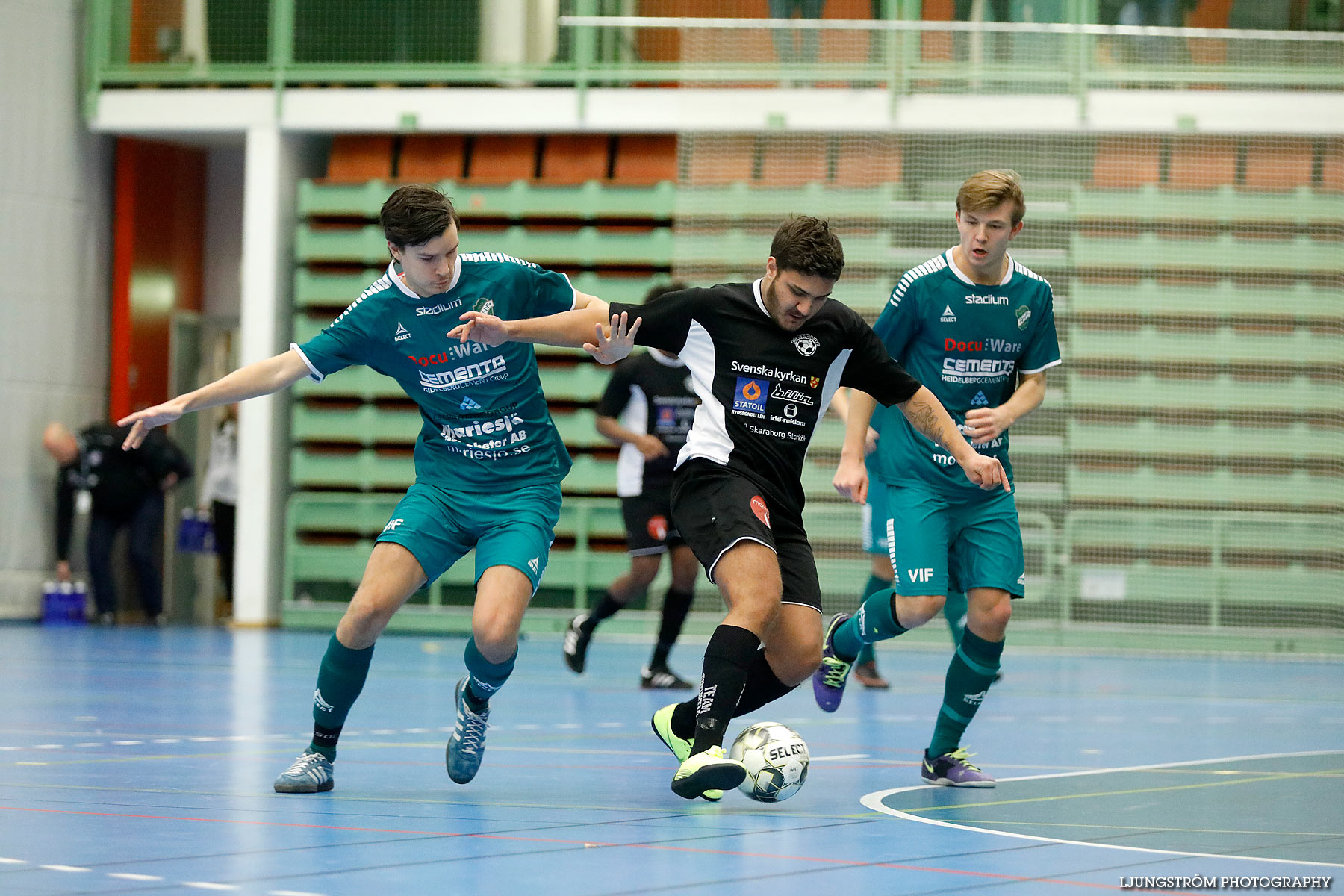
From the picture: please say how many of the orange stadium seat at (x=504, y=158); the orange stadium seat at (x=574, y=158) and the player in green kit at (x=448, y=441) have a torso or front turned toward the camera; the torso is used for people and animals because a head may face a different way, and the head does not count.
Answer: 3

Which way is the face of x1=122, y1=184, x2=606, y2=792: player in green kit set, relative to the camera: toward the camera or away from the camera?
toward the camera

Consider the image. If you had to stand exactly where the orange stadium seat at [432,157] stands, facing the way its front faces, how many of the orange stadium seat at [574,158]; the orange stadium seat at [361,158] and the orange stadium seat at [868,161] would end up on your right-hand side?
1

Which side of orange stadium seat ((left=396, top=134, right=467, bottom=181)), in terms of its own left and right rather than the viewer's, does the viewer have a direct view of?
front

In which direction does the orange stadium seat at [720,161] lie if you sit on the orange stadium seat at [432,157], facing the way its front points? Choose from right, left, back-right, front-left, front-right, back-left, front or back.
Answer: front-left

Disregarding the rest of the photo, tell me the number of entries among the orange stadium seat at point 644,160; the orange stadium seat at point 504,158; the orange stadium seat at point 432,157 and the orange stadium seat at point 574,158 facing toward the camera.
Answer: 4

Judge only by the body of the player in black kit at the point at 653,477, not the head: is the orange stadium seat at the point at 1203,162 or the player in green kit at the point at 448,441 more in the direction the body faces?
the player in green kit

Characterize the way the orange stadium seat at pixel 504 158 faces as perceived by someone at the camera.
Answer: facing the viewer

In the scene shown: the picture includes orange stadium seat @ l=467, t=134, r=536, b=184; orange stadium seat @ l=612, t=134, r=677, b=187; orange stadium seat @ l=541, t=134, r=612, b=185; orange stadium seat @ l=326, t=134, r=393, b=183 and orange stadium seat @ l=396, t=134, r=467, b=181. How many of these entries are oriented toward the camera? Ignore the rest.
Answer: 5

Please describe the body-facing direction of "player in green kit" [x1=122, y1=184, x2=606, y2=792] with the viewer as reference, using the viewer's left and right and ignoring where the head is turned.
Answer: facing the viewer

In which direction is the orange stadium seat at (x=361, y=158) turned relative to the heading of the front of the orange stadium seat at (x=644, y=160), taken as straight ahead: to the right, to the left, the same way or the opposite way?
the same way

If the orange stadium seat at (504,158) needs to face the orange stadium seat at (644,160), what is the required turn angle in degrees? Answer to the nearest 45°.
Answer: approximately 90° to its left
